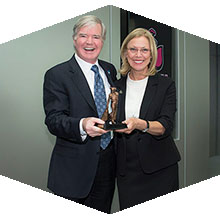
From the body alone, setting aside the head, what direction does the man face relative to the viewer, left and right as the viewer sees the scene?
facing the viewer and to the right of the viewer

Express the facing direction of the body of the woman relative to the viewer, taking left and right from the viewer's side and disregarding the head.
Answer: facing the viewer and to the left of the viewer

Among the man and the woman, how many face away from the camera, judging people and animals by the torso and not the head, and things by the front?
0

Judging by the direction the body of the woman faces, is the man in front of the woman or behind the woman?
in front

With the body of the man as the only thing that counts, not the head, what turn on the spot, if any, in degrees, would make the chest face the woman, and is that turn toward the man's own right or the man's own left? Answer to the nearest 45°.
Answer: approximately 45° to the man's own left
